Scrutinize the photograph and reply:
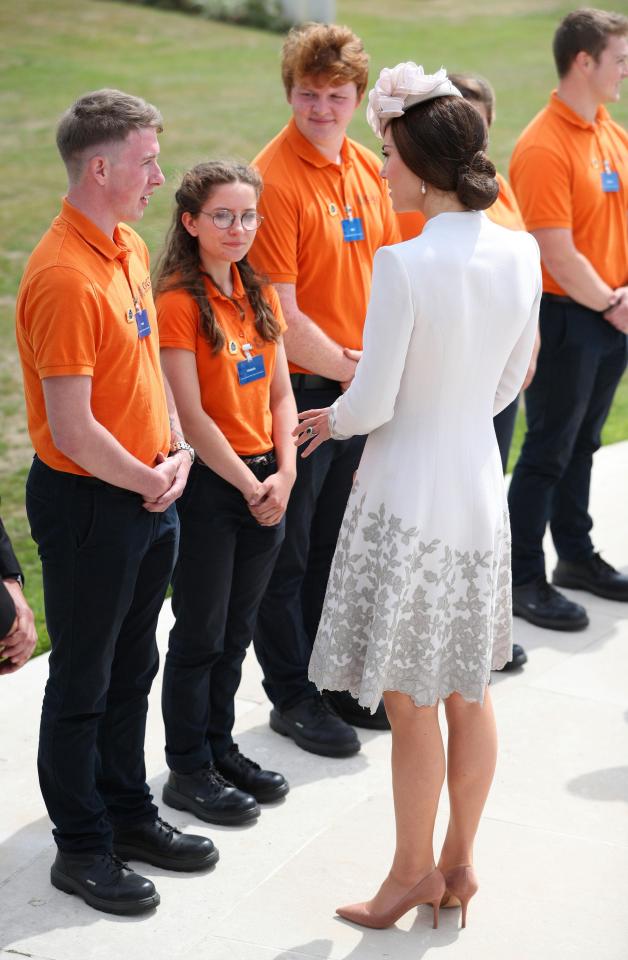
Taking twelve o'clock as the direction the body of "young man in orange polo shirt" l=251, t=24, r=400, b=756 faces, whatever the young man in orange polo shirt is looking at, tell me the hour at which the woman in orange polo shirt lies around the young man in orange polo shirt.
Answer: The woman in orange polo shirt is roughly at 2 o'clock from the young man in orange polo shirt.

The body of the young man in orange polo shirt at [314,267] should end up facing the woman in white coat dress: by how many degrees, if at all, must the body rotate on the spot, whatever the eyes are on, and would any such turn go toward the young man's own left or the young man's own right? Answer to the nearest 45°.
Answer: approximately 45° to the young man's own right

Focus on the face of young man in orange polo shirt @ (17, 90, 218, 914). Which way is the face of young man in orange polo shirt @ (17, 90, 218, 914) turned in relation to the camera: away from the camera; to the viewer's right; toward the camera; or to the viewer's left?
to the viewer's right

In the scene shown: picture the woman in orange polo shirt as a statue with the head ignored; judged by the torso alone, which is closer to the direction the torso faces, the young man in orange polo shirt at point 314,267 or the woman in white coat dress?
the woman in white coat dress

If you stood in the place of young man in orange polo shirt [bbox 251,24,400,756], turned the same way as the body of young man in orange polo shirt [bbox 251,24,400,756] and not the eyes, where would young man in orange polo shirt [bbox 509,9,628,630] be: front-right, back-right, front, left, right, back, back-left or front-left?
left

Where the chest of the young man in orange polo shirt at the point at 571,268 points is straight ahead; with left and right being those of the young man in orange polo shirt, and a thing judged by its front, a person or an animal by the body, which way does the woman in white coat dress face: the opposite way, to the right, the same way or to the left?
the opposite way

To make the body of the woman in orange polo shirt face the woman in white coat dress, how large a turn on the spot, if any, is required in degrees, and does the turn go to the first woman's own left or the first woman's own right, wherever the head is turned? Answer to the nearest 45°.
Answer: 0° — they already face them

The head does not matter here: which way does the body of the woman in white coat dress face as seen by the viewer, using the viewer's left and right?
facing away from the viewer and to the left of the viewer

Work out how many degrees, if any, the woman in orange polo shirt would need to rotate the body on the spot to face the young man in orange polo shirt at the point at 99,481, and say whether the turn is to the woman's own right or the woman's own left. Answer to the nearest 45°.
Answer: approximately 90° to the woman's own right

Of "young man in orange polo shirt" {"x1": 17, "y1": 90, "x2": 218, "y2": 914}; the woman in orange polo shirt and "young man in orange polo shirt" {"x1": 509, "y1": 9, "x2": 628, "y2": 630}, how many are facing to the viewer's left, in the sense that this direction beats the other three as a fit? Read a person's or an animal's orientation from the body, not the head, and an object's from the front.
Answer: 0

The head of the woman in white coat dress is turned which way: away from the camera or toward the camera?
away from the camera

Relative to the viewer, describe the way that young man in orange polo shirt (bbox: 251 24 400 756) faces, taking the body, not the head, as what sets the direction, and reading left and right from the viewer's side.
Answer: facing the viewer and to the right of the viewer

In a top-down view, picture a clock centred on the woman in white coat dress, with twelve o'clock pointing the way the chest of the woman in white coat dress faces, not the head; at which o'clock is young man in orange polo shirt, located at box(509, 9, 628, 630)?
The young man in orange polo shirt is roughly at 2 o'clock from the woman in white coat dress.

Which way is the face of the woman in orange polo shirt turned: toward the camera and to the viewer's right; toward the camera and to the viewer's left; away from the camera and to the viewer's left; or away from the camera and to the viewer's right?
toward the camera and to the viewer's right

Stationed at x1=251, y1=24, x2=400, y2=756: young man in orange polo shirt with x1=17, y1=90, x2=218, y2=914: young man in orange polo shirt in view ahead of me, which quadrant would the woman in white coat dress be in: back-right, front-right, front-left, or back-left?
front-left
